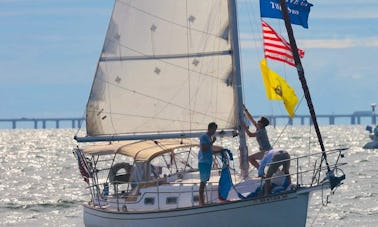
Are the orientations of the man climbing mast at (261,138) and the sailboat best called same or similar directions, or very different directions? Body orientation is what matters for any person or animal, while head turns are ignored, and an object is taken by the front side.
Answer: very different directions

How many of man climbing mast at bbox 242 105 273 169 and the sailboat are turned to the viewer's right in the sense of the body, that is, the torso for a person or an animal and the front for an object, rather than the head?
1

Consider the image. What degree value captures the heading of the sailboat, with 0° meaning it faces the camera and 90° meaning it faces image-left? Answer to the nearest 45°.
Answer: approximately 270°

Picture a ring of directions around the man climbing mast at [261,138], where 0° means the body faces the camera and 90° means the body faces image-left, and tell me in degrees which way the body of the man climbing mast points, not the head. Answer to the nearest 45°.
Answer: approximately 90°

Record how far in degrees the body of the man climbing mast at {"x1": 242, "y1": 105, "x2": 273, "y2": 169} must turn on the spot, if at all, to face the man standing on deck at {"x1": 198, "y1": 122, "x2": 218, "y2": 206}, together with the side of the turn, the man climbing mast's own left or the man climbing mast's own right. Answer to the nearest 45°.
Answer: approximately 45° to the man climbing mast's own left
